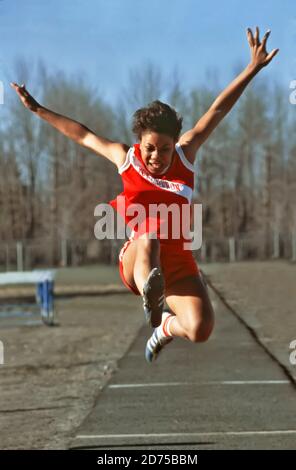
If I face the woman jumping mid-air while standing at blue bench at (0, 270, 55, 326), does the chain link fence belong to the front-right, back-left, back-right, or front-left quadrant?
back-left

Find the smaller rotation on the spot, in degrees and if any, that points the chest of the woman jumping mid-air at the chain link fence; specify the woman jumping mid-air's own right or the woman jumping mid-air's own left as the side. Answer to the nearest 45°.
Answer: approximately 180°

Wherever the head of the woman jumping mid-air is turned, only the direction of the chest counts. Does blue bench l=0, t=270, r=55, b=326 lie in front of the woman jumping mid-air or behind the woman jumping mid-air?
behind

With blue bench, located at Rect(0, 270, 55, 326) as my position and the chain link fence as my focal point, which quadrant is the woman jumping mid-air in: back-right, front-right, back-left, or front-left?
back-right

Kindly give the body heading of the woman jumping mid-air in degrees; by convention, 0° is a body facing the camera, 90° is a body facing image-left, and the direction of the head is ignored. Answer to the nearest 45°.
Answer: approximately 0°
